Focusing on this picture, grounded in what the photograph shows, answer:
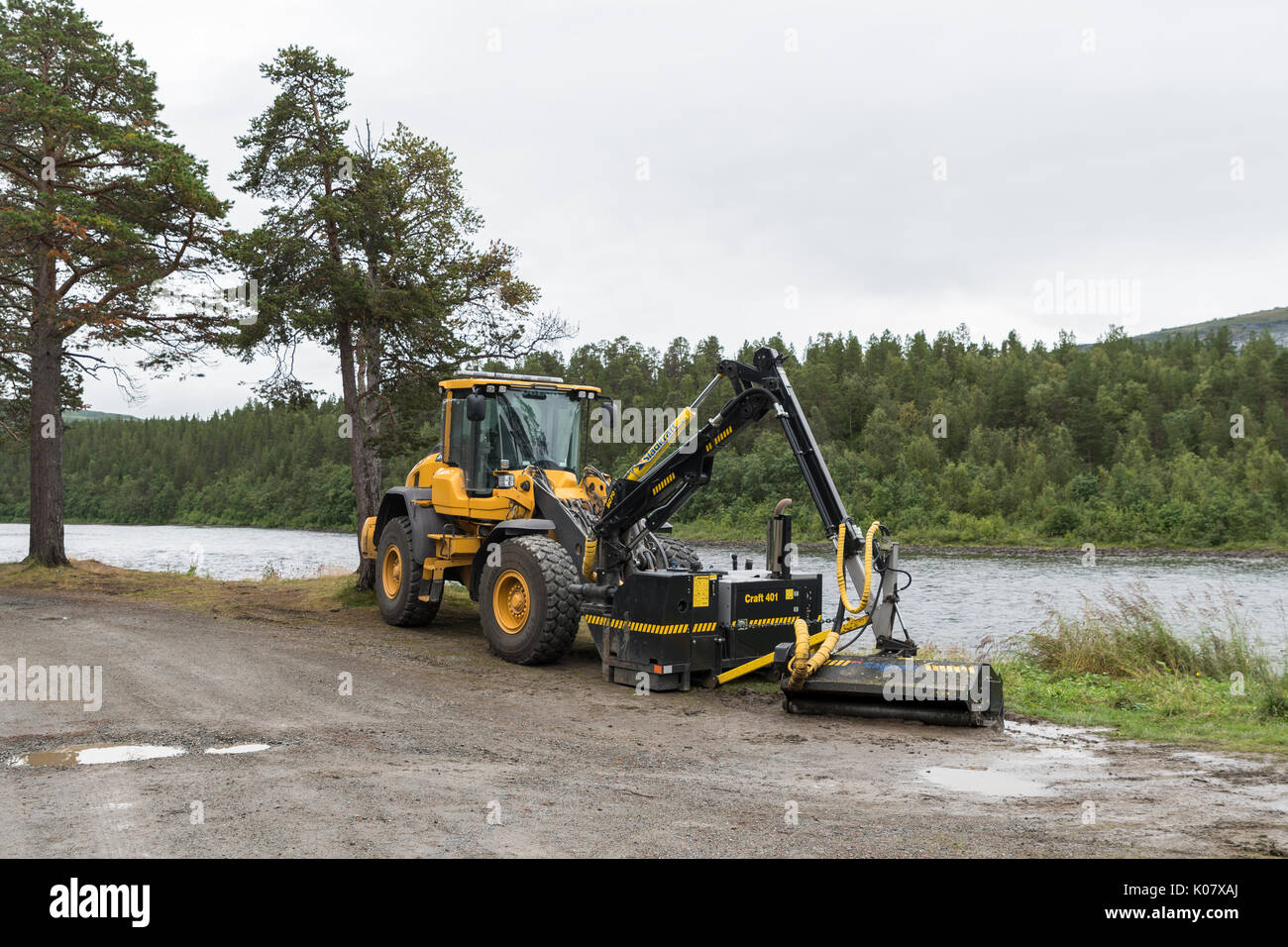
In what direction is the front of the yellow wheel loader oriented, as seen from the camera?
facing the viewer and to the right of the viewer
